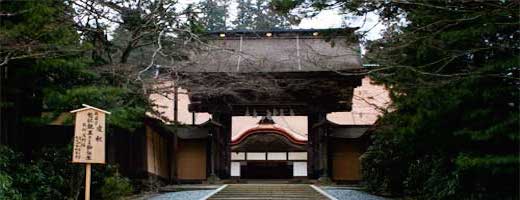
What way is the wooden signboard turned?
toward the camera

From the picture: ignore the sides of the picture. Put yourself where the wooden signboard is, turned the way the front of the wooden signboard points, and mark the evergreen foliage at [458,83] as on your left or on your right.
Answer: on your left
